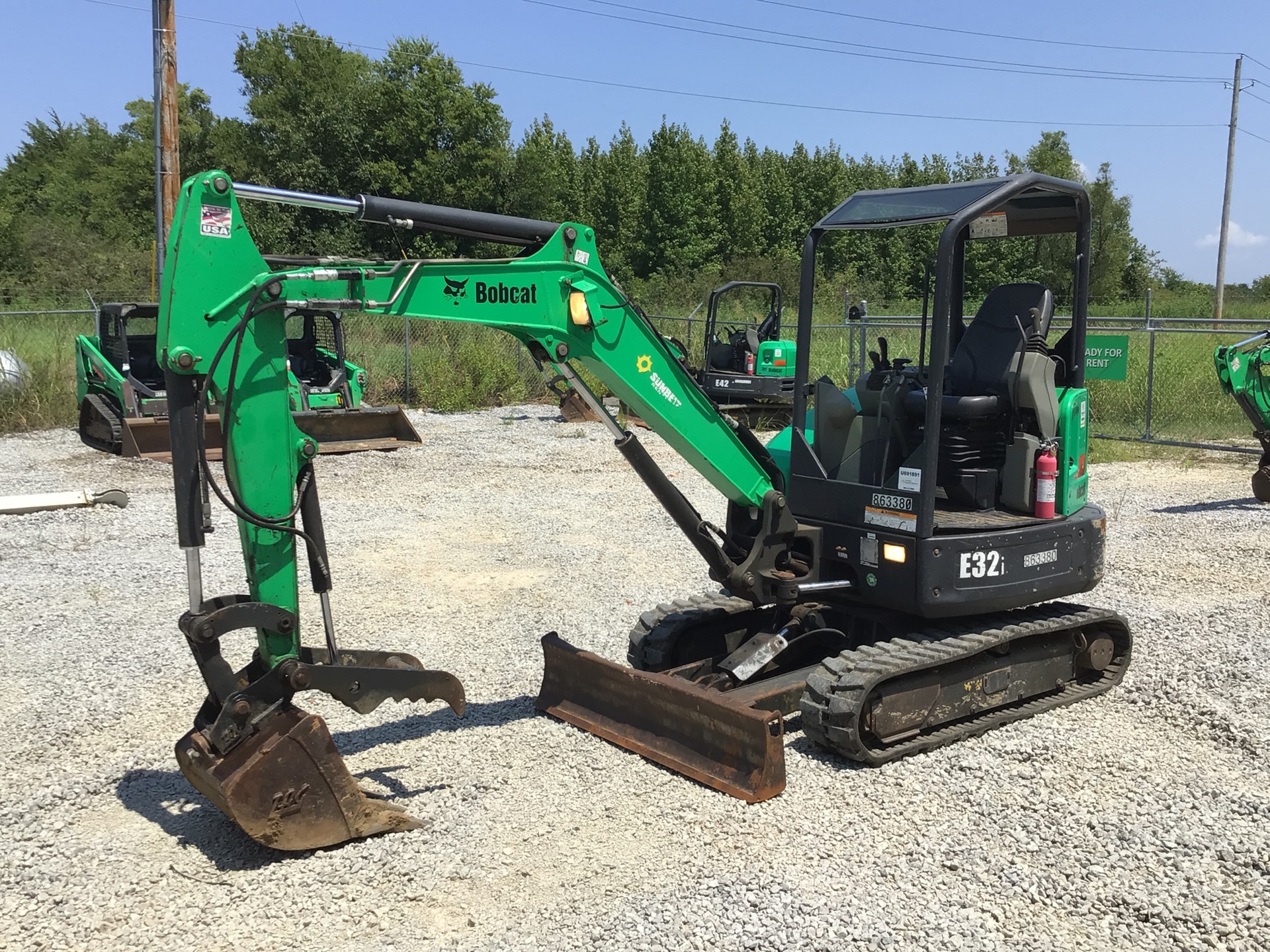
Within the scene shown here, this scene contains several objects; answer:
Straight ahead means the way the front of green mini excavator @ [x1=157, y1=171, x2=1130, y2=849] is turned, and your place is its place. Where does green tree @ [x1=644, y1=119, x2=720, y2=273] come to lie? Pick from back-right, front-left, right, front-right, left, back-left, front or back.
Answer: back-right

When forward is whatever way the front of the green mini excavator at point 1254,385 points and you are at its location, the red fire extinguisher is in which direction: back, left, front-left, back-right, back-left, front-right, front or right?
left

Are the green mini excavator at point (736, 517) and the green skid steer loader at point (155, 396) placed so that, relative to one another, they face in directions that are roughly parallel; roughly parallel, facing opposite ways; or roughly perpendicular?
roughly perpendicular

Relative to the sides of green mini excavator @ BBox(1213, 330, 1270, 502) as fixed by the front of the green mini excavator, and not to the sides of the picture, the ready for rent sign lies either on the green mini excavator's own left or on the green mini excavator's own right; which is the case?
on the green mini excavator's own right

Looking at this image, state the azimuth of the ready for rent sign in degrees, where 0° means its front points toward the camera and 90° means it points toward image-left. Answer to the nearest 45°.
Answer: approximately 0°

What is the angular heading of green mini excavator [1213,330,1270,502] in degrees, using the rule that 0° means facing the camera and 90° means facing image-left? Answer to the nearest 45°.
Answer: approximately 90°

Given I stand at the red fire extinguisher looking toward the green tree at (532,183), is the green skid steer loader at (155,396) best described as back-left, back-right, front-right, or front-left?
front-left
